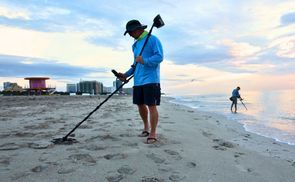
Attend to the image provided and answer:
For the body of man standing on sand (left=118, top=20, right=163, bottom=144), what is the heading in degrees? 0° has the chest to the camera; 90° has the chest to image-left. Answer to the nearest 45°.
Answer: approximately 45°
